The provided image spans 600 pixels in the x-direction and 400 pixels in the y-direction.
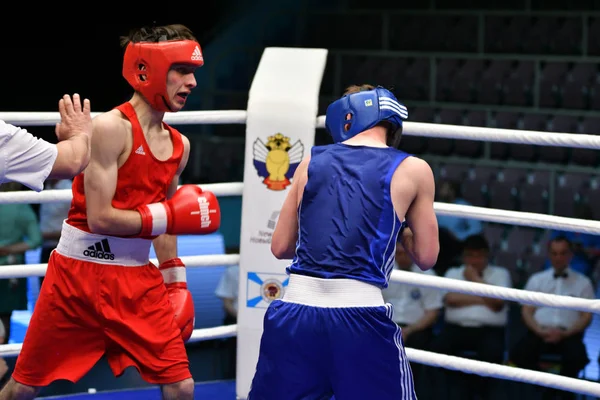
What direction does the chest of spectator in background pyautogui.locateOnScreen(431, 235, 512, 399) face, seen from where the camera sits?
toward the camera

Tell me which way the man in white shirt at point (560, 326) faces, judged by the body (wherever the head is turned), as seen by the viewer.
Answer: toward the camera

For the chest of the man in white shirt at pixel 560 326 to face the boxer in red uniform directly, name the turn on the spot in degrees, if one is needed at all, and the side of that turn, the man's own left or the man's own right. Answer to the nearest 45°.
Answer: approximately 45° to the man's own right

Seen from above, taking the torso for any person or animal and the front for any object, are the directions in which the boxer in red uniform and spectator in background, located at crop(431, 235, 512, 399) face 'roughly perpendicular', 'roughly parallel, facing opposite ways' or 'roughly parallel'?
roughly perpendicular

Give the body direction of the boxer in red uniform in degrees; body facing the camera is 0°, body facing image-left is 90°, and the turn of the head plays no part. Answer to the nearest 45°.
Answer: approximately 315°
